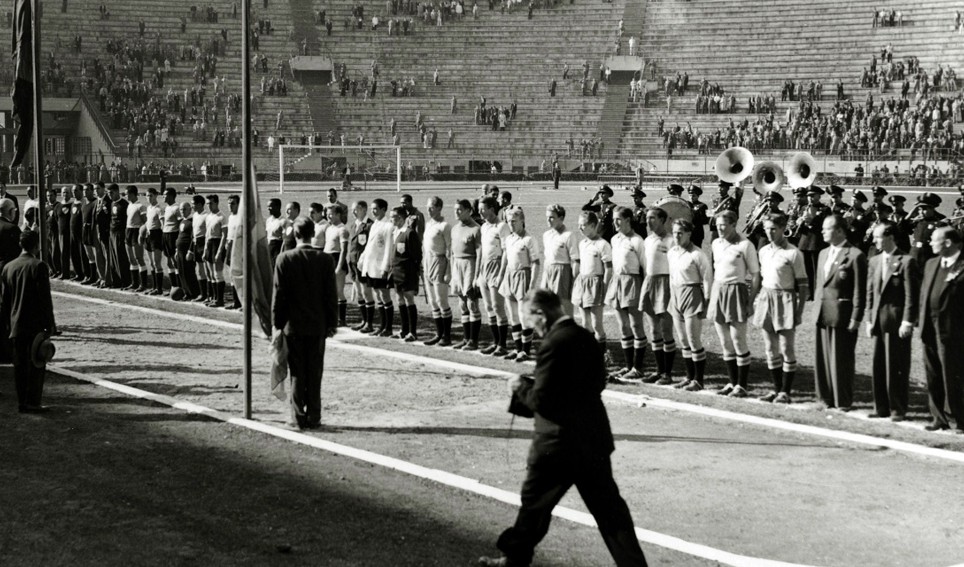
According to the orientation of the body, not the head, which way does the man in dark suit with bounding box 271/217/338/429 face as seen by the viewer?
away from the camera

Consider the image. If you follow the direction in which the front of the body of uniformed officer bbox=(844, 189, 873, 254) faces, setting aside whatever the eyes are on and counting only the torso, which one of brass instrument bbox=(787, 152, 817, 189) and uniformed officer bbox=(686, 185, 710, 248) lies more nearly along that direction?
the uniformed officer

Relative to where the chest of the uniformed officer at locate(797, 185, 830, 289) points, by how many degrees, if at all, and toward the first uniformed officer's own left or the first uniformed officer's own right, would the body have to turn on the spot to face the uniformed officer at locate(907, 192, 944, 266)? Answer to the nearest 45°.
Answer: approximately 90° to the first uniformed officer's own left

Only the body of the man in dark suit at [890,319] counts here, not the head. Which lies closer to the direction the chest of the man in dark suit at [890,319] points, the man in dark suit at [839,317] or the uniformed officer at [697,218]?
the man in dark suit

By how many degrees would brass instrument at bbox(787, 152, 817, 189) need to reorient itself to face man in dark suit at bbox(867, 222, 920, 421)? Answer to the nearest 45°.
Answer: approximately 45° to its left

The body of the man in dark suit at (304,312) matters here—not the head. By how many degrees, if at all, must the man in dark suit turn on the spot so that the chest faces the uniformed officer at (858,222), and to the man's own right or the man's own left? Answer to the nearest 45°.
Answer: approximately 45° to the man's own right

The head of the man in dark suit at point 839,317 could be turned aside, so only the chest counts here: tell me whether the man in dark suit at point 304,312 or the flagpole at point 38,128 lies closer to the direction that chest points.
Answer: the man in dark suit

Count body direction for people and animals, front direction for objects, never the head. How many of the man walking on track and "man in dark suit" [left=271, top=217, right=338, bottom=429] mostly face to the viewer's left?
1
